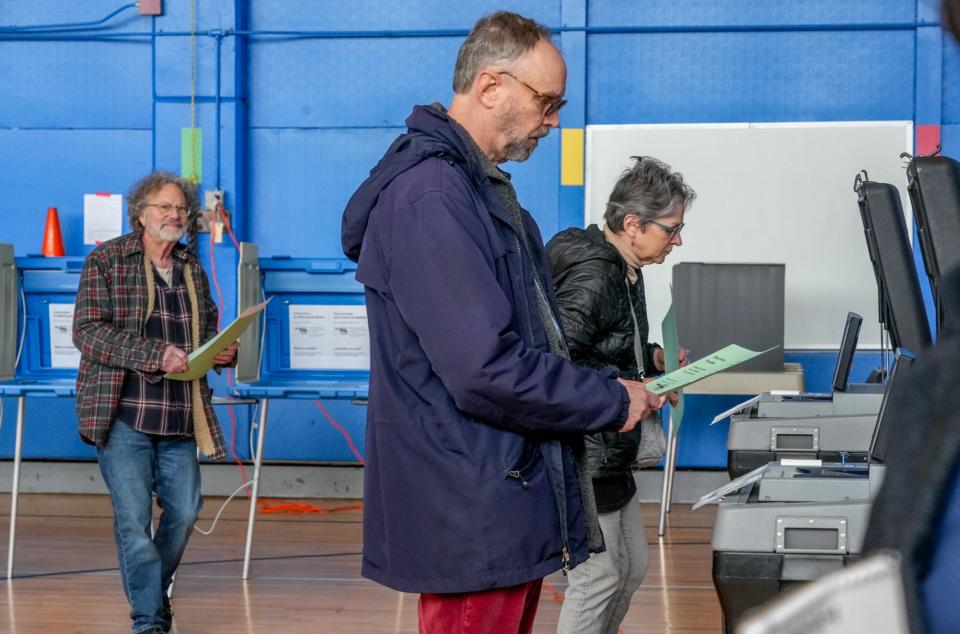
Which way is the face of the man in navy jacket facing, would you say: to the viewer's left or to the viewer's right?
to the viewer's right

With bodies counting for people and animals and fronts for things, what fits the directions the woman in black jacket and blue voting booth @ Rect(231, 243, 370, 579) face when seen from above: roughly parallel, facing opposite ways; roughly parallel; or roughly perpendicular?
roughly perpendicular

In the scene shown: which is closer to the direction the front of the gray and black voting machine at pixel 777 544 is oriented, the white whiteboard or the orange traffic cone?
the orange traffic cone

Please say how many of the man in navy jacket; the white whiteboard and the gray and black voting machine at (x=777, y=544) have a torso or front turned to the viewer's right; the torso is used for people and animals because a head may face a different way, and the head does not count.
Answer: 1

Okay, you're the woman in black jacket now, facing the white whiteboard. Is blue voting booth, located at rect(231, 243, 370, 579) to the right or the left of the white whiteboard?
left

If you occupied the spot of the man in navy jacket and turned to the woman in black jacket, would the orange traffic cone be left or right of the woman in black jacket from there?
left

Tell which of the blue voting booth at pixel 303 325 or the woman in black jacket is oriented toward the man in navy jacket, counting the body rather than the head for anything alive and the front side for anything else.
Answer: the blue voting booth

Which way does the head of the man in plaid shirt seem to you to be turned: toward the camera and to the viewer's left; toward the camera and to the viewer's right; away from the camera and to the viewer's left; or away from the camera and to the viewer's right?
toward the camera and to the viewer's right

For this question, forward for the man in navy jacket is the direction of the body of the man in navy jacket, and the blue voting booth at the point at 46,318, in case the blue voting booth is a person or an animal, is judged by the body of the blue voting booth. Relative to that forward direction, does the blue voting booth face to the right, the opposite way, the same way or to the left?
to the right

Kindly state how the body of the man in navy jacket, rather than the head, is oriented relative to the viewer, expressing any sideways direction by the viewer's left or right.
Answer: facing to the right of the viewer

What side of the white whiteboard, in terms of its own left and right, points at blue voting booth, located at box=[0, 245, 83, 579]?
right
